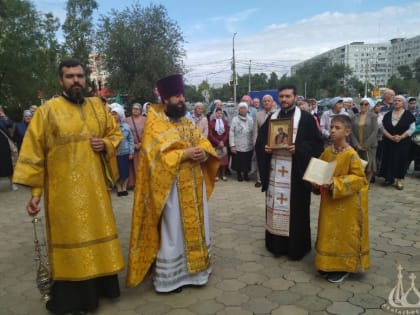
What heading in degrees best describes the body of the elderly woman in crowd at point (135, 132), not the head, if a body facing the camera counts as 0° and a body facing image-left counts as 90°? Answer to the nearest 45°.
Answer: approximately 0°

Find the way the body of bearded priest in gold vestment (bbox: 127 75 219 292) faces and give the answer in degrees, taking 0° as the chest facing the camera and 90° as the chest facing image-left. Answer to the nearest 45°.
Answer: approximately 315°

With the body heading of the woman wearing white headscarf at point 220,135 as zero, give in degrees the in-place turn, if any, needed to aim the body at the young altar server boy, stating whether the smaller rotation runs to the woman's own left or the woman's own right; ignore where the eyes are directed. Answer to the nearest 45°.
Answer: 0° — they already face them

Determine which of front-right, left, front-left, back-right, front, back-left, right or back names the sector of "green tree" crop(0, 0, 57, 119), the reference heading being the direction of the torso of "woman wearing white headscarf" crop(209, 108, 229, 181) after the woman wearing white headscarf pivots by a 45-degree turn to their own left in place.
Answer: back

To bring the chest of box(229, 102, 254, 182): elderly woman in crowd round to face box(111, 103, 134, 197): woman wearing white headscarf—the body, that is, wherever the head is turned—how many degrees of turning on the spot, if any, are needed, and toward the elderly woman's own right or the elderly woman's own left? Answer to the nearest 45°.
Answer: approximately 45° to the elderly woman's own right

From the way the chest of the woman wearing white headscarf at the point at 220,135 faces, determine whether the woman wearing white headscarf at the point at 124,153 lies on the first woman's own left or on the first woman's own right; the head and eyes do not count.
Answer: on the first woman's own right

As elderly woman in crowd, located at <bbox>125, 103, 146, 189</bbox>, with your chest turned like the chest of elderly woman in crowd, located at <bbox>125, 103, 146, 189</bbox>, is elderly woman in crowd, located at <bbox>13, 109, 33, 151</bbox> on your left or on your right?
on your right

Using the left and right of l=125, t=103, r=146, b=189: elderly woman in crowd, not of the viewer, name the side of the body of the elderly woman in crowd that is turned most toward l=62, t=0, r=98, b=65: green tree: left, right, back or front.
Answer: back

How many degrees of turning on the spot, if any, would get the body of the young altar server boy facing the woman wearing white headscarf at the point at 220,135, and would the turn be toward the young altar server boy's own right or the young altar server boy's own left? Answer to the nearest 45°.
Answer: approximately 90° to the young altar server boy's own right

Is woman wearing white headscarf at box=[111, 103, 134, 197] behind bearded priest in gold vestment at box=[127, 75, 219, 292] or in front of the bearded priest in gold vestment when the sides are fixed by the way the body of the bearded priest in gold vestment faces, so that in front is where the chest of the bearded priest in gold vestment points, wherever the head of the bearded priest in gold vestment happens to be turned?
behind
